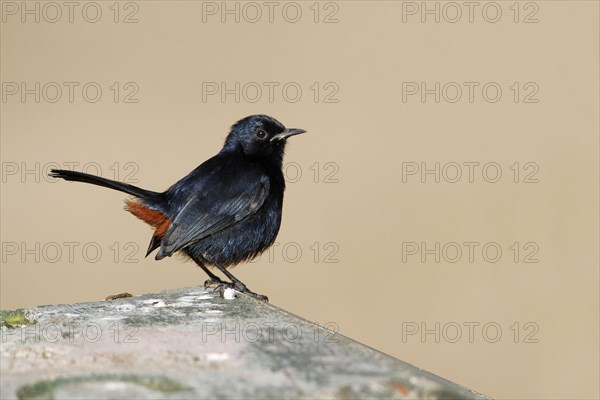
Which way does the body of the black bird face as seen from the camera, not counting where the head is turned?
to the viewer's right
